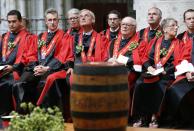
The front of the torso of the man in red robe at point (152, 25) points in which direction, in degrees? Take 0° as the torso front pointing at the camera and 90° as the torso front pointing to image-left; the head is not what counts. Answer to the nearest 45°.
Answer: approximately 45°

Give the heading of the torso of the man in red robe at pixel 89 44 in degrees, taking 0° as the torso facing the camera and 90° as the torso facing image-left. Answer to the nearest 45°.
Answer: approximately 45°

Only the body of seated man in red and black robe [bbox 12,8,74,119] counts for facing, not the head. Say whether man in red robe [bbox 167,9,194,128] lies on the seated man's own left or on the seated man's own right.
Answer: on the seated man's own left

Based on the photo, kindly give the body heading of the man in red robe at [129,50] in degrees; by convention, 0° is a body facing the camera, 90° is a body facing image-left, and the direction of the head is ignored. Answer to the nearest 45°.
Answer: approximately 45°

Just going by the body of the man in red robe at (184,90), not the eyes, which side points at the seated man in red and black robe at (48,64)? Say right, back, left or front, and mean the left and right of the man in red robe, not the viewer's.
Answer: right

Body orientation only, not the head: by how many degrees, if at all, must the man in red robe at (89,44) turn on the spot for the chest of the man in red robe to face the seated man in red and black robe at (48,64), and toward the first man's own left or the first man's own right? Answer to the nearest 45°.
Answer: approximately 45° to the first man's own right

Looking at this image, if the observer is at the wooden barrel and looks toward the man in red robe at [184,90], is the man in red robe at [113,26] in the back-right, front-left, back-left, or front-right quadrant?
front-left

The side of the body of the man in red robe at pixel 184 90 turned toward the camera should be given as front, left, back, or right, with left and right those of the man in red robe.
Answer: front

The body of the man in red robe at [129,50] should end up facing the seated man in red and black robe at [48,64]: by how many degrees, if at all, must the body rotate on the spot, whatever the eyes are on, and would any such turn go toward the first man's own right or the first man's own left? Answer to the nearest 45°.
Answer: approximately 45° to the first man's own right

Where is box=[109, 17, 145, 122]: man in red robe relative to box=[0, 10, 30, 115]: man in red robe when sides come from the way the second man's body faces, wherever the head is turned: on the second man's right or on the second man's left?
on the second man's left

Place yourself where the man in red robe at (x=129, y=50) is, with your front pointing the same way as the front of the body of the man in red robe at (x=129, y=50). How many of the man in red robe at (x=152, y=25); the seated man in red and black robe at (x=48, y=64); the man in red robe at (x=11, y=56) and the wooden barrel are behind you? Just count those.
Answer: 1

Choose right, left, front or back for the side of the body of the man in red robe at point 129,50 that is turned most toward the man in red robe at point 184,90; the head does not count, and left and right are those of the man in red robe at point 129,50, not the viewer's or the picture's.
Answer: left

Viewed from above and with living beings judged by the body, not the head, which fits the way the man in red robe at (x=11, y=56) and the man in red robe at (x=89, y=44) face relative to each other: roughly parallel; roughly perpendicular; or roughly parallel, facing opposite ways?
roughly parallel

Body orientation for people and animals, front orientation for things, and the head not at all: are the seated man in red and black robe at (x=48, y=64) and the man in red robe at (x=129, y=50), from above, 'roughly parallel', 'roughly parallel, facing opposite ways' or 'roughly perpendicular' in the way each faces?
roughly parallel

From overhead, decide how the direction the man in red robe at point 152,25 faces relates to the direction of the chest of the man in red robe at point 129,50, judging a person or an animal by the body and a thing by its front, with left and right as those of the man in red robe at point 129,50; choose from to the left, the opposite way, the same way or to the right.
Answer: the same way

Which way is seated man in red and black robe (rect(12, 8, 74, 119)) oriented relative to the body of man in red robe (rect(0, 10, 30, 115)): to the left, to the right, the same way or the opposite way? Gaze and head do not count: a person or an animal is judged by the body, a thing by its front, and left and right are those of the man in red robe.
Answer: the same way
